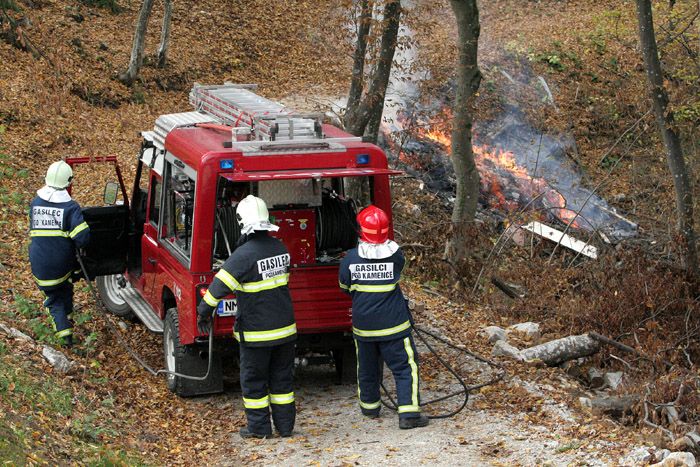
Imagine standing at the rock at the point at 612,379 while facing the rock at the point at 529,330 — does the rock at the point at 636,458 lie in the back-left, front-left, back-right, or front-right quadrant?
back-left

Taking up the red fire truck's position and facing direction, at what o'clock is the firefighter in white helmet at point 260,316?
The firefighter in white helmet is roughly at 7 o'clock from the red fire truck.

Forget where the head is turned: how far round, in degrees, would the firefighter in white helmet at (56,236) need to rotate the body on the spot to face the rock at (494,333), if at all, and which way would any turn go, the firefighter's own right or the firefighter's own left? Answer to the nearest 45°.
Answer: approximately 45° to the firefighter's own right

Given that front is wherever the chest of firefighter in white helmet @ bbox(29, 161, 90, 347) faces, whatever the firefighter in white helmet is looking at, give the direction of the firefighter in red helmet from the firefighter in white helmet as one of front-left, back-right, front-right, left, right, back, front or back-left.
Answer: right

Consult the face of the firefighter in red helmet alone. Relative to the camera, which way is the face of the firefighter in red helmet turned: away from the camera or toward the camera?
away from the camera

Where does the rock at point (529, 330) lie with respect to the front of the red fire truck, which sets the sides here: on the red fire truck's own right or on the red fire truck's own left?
on the red fire truck's own right

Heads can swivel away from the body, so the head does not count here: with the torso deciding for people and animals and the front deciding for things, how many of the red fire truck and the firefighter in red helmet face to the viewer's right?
0

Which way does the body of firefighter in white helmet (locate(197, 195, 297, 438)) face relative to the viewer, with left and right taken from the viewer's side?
facing away from the viewer and to the left of the viewer

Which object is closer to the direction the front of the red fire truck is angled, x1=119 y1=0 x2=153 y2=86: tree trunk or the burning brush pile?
the tree trunk

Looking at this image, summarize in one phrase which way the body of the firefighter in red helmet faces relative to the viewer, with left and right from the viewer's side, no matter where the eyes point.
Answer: facing away from the viewer

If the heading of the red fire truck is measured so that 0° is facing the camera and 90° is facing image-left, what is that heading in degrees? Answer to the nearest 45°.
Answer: approximately 135°

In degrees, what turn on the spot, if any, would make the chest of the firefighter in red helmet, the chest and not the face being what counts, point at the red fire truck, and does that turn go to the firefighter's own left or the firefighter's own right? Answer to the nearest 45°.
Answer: approximately 45° to the firefighter's own left

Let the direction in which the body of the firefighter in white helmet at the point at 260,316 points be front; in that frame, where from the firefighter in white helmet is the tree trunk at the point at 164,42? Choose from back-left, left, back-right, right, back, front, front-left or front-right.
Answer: front-right

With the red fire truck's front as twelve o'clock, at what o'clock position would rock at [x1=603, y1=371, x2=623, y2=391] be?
The rock is roughly at 4 o'clock from the red fire truck.

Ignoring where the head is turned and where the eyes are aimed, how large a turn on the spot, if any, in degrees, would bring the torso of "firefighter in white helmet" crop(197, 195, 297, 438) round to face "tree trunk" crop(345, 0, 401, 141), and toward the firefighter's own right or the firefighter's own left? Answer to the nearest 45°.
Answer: approximately 45° to the firefighter's own right

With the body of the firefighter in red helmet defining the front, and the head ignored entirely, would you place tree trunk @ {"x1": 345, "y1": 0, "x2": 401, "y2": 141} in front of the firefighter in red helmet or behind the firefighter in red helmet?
in front

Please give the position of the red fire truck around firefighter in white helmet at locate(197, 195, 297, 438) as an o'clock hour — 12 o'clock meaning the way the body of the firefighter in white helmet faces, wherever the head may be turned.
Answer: The red fire truck is roughly at 1 o'clock from the firefighter in white helmet.
